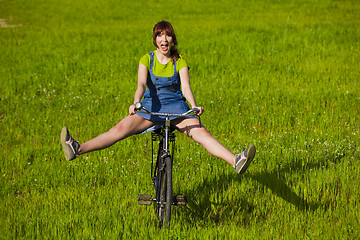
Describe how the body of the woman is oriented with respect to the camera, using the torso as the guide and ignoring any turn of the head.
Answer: toward the camera

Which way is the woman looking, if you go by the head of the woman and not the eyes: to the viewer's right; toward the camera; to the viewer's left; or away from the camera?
toward the camera

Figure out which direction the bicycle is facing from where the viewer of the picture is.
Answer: facing the viewer
